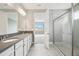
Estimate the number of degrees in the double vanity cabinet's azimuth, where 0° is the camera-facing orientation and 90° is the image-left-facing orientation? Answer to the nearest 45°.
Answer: approximately 315°
